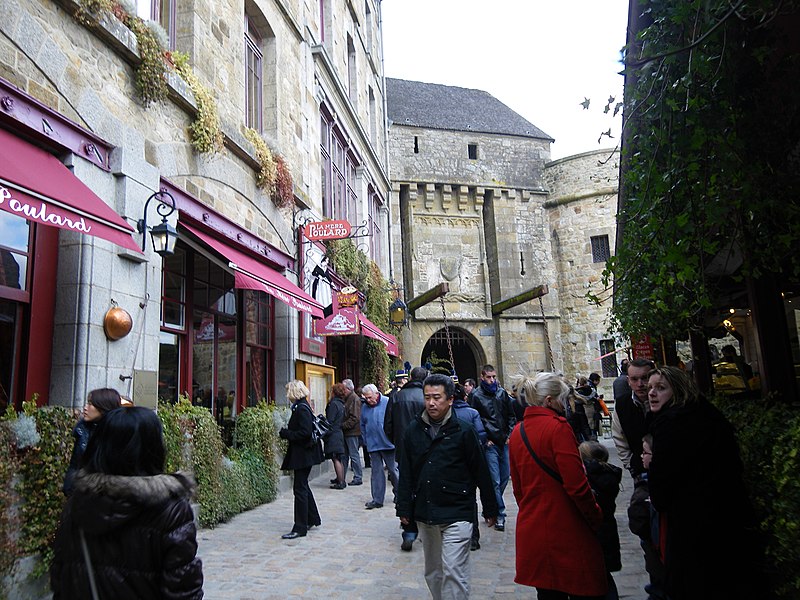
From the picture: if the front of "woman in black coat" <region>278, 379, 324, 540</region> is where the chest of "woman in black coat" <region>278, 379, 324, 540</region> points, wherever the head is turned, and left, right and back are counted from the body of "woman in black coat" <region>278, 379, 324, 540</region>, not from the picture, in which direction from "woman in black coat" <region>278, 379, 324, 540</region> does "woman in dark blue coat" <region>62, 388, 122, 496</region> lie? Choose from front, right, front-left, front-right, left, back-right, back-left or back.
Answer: front-left

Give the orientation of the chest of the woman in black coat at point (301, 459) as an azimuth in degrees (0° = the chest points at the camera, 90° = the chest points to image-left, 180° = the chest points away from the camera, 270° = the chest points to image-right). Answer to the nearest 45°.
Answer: approximately 90°

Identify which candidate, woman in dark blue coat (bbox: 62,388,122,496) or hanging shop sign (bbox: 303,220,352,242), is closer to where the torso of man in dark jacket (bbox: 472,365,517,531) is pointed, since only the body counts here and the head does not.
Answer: the woman in dark blue coat

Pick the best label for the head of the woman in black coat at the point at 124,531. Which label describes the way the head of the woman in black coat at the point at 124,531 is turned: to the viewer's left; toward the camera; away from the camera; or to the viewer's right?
away from the camera

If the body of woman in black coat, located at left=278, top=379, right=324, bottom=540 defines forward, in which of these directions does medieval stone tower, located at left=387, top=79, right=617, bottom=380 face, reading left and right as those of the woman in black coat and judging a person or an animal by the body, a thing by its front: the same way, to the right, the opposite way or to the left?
to the left
